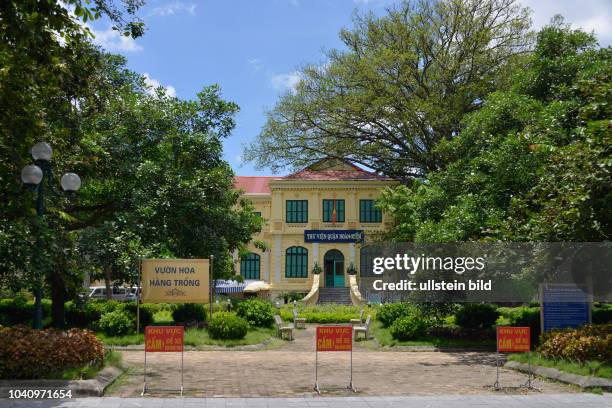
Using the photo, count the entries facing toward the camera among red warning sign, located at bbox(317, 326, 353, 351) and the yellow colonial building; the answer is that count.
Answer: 2

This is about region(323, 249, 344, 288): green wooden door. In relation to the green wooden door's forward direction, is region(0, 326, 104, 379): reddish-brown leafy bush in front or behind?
in front

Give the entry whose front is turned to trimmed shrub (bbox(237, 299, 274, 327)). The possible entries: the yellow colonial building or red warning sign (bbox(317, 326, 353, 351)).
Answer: the yellow colonial building
